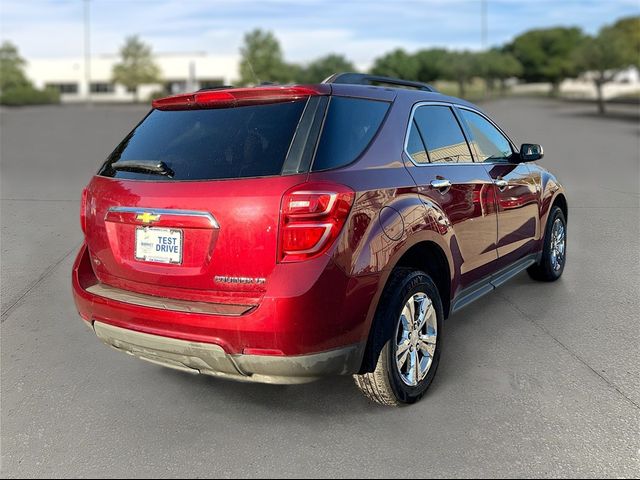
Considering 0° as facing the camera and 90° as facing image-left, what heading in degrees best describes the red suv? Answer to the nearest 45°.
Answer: approximately 225°

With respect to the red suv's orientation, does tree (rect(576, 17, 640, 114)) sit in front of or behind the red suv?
in front
